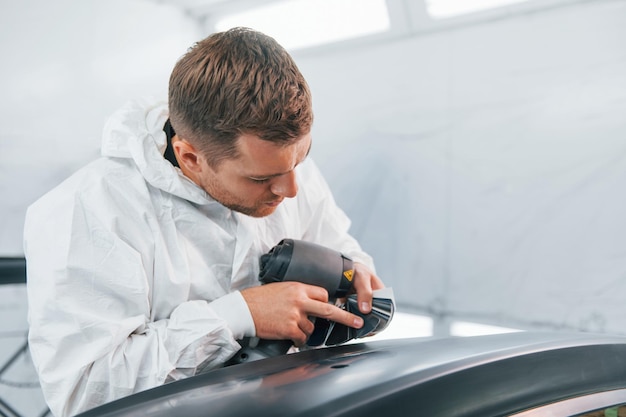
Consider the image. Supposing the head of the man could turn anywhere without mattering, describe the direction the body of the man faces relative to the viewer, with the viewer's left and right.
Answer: facing the viewer and to the right of the viewer

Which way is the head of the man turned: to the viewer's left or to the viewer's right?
to the viewer's right
